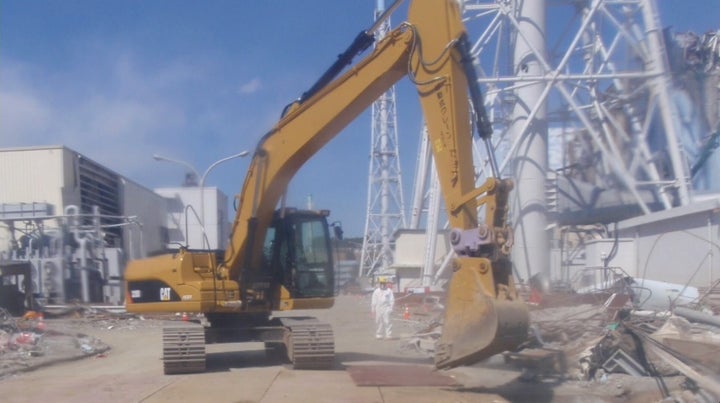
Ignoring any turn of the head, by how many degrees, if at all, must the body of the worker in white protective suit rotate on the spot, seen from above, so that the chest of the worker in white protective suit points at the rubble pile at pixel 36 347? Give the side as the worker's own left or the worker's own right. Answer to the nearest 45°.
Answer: approximately 90° to the worker's own right

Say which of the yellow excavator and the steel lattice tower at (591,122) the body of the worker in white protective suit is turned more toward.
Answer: the yellow excavator

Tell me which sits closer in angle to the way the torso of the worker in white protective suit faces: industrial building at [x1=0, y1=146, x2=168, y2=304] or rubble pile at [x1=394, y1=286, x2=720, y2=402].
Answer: the rubble pile

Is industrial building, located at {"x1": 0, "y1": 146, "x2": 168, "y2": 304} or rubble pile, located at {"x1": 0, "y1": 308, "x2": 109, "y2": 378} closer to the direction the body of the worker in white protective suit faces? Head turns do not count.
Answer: the rubble pile

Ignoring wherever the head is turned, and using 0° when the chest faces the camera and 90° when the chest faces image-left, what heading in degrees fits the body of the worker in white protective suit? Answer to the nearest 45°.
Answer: approximately 0°

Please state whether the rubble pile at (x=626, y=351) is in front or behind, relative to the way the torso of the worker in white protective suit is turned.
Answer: in front

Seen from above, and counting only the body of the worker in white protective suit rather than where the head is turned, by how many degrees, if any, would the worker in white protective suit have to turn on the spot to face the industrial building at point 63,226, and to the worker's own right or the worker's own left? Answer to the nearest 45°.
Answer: approximately 135° to the worker's own right

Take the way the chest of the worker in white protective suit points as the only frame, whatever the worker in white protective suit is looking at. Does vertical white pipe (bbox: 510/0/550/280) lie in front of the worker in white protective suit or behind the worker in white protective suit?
behind

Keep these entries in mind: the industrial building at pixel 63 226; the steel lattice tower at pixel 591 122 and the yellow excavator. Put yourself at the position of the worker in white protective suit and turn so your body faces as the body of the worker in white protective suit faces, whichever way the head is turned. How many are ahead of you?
1

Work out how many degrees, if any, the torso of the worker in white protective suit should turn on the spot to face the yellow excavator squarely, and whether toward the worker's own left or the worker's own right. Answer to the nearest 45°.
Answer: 0° — they already face it

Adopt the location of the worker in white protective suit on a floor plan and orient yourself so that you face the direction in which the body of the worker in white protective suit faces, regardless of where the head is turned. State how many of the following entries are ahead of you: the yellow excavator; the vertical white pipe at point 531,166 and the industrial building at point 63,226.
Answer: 1

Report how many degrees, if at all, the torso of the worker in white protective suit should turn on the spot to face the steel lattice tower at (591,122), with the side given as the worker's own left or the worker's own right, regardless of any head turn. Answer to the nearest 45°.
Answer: approximately 135° to the worker's own left
